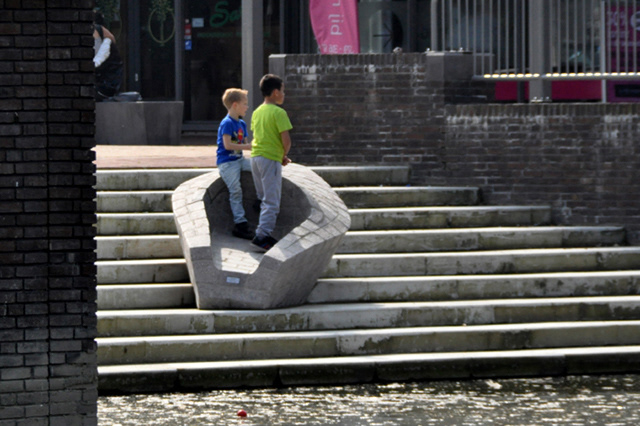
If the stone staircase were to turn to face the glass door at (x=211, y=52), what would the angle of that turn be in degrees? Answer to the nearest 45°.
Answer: approximately 180°

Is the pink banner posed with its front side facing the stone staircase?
yes

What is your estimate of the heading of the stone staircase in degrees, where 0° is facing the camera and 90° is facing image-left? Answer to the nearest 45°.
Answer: approximately 0°

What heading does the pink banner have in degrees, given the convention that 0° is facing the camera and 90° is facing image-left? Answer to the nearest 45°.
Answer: approximately 0°

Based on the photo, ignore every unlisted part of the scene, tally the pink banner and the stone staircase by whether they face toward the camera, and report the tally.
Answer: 2

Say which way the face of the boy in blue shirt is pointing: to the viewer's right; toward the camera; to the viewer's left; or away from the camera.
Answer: to the viewer's right

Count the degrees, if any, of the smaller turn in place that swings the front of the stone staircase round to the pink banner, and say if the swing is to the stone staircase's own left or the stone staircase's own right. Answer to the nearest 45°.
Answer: approximately 180°

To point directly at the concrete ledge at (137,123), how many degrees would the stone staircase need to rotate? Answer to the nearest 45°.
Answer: approximately 135° to its right
